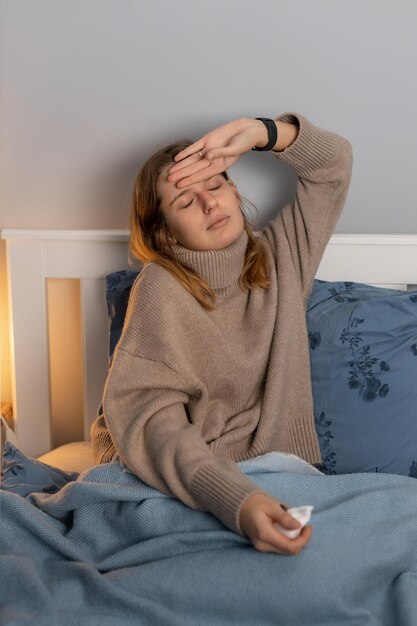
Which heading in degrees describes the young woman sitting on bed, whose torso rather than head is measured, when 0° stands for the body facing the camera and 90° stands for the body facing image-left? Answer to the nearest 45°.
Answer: approximately 315°
